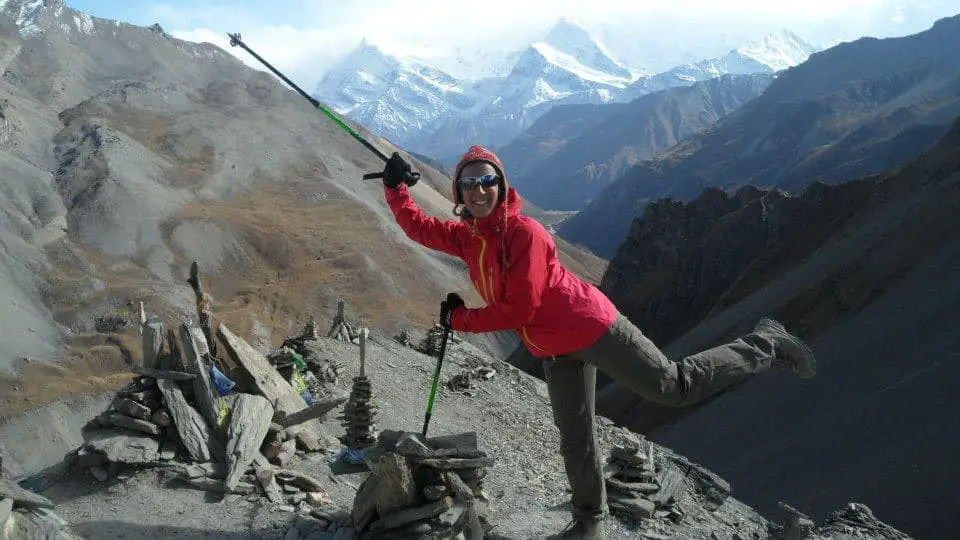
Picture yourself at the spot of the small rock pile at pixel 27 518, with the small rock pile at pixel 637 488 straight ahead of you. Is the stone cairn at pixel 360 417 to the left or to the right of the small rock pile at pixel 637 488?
left

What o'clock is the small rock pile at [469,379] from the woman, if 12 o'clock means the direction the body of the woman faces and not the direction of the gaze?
The small rock pile is roughly at 4 o'clock from the woman.

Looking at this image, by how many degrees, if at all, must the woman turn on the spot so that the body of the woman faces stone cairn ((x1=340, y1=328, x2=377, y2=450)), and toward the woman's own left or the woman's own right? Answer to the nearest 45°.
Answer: approximately 90° to the woman's own right

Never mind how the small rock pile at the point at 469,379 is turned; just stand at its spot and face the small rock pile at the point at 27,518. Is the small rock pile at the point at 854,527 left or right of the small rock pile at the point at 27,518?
left

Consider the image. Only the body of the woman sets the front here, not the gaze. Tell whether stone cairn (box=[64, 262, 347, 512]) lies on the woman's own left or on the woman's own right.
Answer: on the woman's own right

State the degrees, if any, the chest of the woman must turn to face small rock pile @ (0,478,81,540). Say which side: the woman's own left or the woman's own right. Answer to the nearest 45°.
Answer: approximately 45° to the woman's own right

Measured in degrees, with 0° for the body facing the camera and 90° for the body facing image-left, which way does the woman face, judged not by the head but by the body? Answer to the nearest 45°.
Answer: approximately 45°
